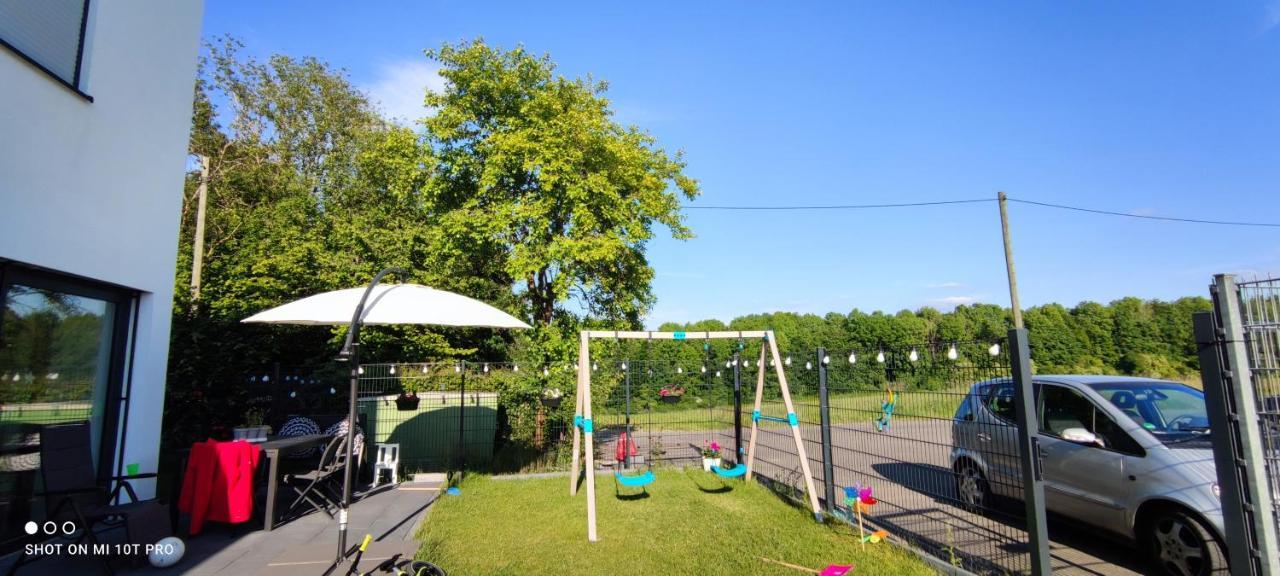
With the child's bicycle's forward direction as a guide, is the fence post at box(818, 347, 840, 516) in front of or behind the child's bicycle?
behind

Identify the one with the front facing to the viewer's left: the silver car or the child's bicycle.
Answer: the child's bicycle

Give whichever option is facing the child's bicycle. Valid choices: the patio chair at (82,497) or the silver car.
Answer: the patio chair

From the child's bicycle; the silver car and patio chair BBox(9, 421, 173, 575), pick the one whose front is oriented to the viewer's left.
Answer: the child's bicycle

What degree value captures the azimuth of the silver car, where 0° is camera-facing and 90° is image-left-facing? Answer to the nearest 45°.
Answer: approximately 315°

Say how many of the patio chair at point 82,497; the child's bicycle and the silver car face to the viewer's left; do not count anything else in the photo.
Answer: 1

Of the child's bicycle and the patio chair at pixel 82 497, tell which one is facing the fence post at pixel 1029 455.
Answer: the patio chair

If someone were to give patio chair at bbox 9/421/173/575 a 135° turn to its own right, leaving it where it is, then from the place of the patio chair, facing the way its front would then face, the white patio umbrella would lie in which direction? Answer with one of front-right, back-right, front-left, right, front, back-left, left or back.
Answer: back

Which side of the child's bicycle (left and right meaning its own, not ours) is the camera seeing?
left
